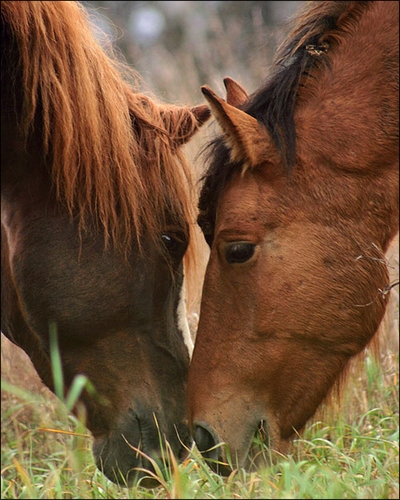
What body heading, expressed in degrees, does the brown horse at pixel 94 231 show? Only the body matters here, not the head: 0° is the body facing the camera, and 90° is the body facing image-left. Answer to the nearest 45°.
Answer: approximately 270°

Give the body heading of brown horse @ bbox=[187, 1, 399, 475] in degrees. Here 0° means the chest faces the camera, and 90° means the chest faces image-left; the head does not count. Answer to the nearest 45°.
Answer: approximately 90°

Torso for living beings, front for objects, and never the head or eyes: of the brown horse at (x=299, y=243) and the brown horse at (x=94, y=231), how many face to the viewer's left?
1

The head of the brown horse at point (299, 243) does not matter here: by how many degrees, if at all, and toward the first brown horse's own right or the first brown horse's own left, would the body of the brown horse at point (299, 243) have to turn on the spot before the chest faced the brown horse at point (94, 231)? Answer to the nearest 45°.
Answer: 0° — it already faces it

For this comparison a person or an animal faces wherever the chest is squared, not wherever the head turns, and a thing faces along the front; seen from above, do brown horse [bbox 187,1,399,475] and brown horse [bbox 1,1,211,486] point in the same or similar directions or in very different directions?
very different directions
